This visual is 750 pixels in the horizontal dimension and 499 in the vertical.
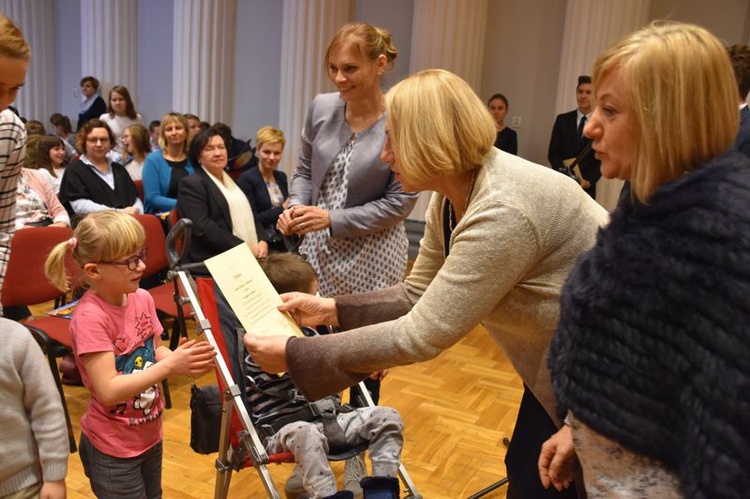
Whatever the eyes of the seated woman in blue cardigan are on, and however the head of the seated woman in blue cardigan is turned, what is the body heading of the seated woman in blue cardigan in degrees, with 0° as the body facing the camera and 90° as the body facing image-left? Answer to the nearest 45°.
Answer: approximately 315°

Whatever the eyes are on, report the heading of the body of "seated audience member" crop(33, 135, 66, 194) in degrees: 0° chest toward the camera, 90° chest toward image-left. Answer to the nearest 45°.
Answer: approximately 315°

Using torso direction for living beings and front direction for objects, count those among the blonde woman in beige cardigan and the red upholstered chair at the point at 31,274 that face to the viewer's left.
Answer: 1

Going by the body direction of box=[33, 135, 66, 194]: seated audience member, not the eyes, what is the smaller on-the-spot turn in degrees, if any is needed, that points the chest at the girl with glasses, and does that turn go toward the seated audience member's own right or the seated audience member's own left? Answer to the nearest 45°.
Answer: approximately 45° to the seated audience member's own right

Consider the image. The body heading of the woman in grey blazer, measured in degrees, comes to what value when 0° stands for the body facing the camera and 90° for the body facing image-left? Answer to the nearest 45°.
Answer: approximately 45°

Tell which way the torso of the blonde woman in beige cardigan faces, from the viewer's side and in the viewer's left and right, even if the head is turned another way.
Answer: facing to the left of the viewer

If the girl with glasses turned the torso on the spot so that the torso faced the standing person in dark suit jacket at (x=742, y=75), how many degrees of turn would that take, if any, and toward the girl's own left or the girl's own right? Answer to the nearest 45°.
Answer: approximately 45° to the girl's own left

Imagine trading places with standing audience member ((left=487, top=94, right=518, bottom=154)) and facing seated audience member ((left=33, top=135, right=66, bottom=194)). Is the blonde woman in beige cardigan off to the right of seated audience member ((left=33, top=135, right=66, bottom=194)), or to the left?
left

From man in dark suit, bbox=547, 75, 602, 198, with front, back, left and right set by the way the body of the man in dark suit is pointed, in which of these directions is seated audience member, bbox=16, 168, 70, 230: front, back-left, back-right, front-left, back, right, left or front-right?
front-right

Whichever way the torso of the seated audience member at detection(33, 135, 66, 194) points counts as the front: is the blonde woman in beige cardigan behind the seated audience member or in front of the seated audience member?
in front
